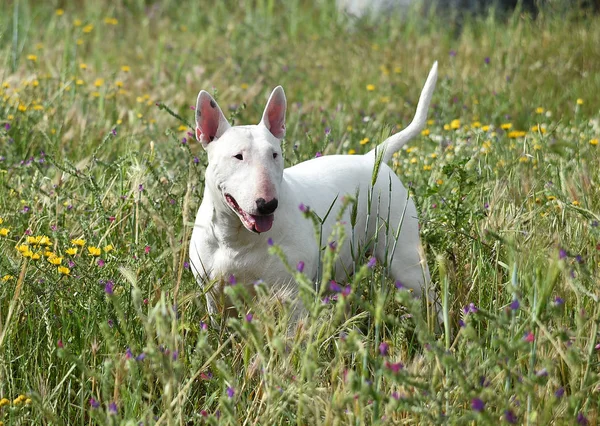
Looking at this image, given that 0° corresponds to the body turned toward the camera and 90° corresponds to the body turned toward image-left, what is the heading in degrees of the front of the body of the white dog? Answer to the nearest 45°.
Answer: approximately 45°

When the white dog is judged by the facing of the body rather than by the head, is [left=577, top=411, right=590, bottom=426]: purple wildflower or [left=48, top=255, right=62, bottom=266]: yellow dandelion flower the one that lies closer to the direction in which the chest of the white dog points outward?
the yellow dandelion flower

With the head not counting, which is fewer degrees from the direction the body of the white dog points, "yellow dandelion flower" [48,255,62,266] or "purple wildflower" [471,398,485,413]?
the yellow dandelion flower

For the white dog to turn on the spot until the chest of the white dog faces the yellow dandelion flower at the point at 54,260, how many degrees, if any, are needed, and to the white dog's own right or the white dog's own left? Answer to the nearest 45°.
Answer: approximately 45° to the white dog's own right

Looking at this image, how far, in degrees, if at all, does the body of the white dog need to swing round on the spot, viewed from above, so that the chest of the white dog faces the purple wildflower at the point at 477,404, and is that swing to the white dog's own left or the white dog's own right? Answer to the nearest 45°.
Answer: approximately 45° to the white dog's own left

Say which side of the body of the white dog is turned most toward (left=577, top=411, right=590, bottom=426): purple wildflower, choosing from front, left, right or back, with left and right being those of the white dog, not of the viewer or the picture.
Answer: left
